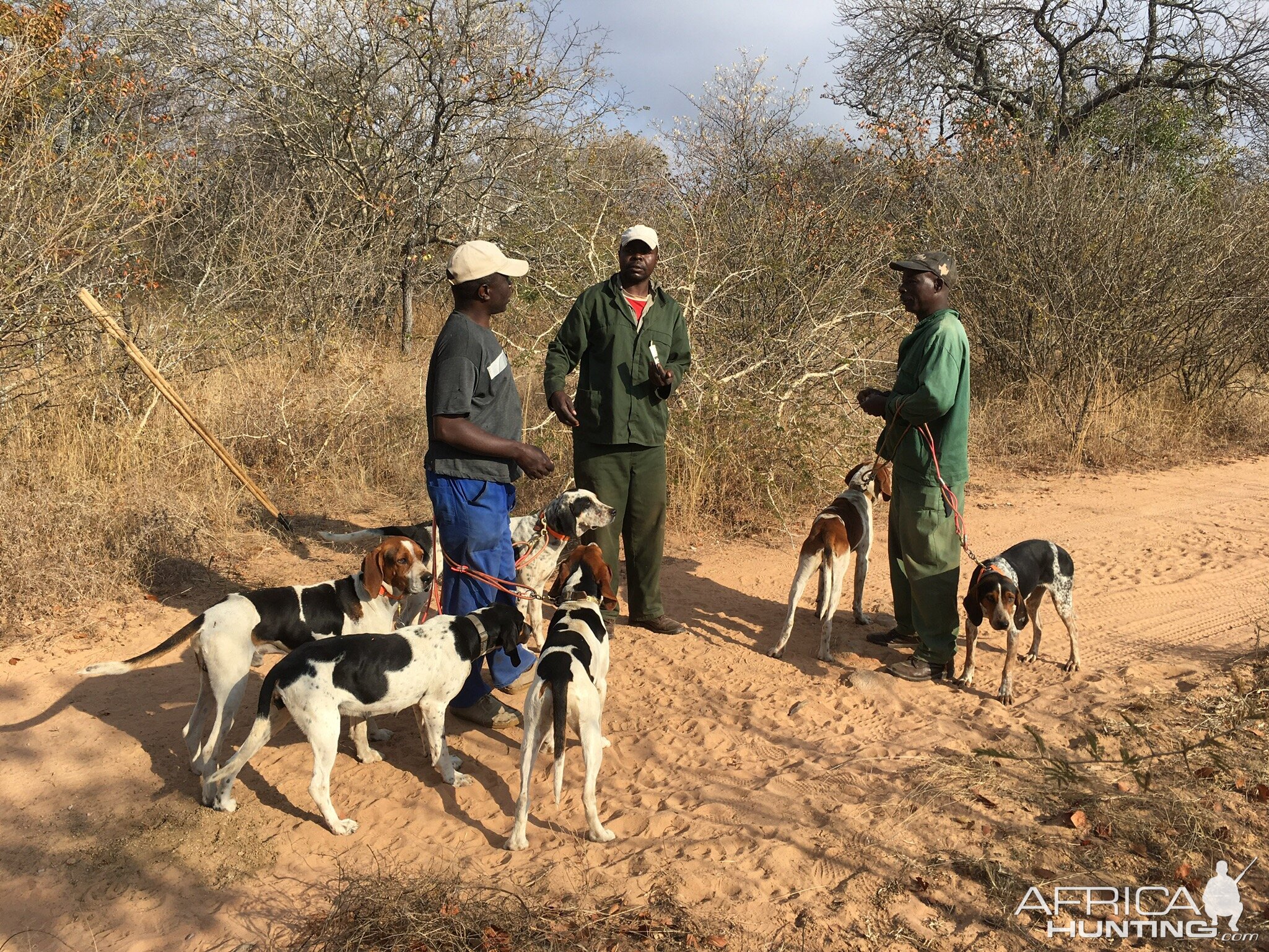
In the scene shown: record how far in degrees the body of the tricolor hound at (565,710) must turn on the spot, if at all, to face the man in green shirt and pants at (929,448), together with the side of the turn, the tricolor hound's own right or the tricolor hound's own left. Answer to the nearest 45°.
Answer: approximately 45° to the tricolor hound's own right

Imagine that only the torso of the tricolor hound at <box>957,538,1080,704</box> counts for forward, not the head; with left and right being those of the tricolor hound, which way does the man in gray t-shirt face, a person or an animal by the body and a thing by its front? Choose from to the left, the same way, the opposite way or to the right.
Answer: the opposite way

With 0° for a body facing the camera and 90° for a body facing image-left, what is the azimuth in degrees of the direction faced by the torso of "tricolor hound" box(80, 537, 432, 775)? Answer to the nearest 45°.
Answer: approximately 270°

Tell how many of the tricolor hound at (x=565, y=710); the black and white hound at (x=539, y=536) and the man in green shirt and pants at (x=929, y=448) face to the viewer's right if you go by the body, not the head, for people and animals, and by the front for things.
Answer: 1

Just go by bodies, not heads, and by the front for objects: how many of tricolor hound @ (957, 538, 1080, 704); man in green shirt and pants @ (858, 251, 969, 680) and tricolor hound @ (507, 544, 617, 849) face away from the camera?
1

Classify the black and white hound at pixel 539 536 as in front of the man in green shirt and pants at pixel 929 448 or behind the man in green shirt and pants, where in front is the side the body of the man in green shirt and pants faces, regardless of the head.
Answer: in front

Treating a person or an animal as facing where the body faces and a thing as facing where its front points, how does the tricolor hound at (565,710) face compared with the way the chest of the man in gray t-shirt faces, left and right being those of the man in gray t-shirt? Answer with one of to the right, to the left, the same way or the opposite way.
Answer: to the left

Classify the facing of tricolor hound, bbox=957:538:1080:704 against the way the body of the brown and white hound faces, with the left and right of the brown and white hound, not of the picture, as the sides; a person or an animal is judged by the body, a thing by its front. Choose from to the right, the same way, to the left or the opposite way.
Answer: the opposite way

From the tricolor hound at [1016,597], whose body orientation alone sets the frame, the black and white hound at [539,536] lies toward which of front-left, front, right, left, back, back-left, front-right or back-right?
front-right

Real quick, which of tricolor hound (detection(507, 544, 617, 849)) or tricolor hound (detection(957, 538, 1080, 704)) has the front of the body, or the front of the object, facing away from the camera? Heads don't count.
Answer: tricolor hound (detection(507, 544, 617, 849))

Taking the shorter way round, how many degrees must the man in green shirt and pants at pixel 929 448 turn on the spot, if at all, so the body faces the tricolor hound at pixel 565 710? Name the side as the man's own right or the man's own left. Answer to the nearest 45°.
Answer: approximately 45° to the man's own left
